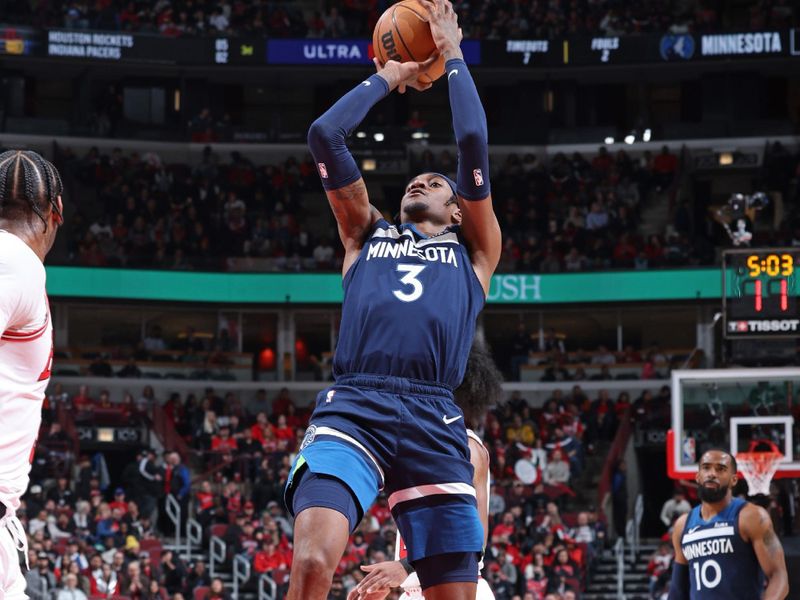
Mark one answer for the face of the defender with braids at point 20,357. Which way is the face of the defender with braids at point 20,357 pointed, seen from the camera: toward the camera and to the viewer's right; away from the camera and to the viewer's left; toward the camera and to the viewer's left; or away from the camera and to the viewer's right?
away from the camera and to the viewer's right

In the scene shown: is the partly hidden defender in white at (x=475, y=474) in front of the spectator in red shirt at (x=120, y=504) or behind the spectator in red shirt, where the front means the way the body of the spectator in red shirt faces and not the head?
in front

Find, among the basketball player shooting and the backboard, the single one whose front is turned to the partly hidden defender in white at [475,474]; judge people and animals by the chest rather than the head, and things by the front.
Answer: the backboard

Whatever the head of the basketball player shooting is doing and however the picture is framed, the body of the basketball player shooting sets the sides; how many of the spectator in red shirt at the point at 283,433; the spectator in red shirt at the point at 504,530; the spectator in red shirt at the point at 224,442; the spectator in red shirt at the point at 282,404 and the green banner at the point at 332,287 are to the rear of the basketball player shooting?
5

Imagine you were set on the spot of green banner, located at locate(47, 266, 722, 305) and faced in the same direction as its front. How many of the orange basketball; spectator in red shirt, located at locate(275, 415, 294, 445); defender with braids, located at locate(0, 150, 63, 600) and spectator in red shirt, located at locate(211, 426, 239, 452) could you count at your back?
0

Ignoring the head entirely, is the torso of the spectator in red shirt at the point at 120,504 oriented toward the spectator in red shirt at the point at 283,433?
no

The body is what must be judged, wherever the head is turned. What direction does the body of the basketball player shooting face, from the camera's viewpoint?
toward the camera

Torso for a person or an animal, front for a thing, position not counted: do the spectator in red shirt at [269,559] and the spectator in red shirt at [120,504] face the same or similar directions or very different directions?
same or similar directions

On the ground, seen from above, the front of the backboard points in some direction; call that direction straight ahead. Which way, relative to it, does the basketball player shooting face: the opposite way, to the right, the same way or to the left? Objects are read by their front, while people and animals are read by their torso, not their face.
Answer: the same way

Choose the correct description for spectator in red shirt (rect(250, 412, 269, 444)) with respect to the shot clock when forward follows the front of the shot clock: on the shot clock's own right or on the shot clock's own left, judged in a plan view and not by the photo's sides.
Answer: on the shot clock's own right

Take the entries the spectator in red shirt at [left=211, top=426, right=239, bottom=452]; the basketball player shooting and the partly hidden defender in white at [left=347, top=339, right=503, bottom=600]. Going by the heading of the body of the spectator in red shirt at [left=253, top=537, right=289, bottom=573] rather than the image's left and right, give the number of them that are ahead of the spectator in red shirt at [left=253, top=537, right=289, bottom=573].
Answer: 2

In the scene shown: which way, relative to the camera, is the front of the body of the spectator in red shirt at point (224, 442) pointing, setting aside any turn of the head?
toward the camera

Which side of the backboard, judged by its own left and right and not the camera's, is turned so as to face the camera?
front

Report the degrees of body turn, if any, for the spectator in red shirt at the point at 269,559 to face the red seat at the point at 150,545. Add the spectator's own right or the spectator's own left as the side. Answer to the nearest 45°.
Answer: approximately 90° to the spectator's own right

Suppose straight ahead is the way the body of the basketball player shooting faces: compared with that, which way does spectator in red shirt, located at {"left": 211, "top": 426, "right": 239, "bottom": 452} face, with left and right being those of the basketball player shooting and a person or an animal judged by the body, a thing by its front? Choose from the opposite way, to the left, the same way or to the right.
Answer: the same way

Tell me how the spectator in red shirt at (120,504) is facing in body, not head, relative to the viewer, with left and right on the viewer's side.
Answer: facing the viewer

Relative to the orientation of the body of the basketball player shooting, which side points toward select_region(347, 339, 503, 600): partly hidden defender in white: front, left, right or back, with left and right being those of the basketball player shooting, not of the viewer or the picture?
back
